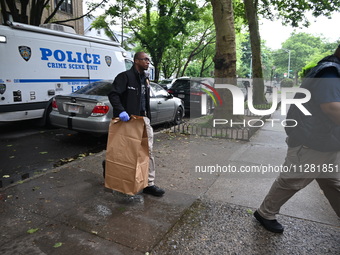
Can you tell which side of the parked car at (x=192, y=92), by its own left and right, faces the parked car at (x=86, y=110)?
back

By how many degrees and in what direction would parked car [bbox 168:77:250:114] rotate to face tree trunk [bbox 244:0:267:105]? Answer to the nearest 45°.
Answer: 0° — it already faces it

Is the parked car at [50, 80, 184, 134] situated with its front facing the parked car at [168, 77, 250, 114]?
yes

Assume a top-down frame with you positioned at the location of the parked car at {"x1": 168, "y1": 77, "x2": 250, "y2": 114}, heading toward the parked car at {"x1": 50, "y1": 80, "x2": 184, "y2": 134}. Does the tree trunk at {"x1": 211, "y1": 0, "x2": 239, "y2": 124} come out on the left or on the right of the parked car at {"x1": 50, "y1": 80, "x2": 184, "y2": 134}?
left

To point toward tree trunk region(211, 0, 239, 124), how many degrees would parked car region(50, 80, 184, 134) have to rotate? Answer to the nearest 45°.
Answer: approximately 45° to its right

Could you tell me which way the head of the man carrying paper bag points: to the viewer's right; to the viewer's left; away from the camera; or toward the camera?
to the viewer's right

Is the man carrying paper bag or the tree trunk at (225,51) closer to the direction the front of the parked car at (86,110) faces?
the tree trunk

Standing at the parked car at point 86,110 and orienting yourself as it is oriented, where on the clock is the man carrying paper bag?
The man carrying paper bag is roughly at 4 o'clock from the parked car.

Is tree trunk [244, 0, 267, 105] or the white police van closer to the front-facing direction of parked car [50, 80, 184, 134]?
the tree trunk

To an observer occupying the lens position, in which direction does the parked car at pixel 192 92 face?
facing away from the viewer and to the right of the viewer

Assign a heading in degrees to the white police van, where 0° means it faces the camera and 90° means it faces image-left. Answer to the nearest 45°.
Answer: approximately 225°
